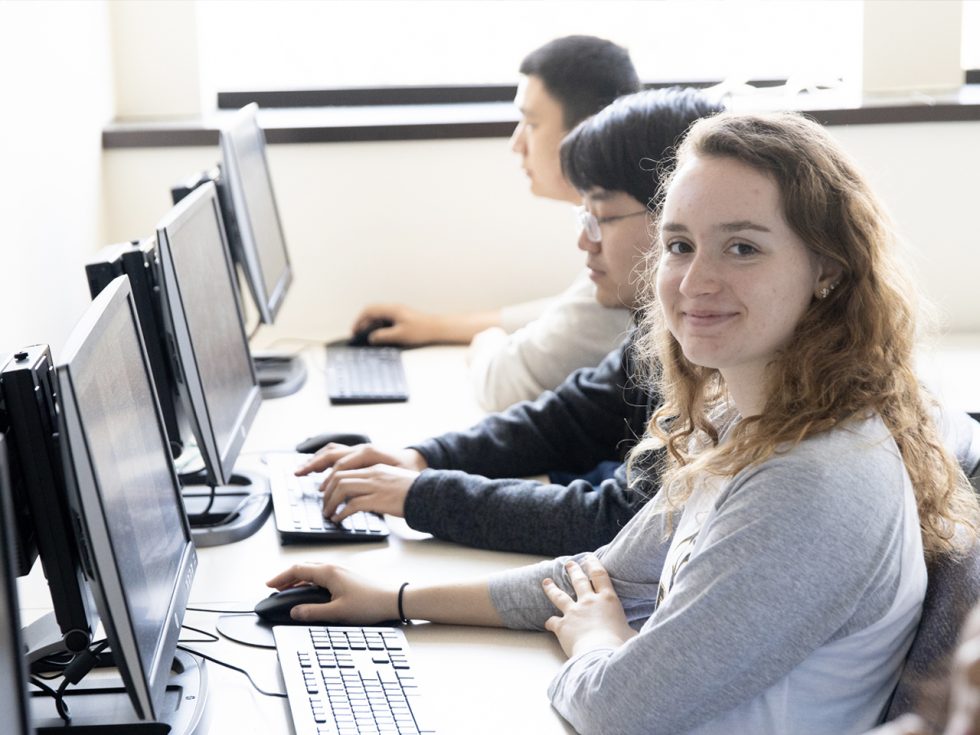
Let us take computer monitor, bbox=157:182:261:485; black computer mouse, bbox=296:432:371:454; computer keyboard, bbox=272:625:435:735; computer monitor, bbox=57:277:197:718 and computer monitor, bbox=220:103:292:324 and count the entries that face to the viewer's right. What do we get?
4

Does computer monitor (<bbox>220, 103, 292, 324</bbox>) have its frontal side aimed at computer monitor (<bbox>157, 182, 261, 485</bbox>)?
no

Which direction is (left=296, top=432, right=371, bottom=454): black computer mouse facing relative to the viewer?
to the viewer's left

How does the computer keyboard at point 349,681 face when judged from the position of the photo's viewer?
facing to the right of the viewer

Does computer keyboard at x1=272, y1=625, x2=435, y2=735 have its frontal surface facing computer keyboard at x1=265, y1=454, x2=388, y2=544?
no

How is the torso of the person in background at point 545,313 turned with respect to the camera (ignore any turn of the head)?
to the viewer's left

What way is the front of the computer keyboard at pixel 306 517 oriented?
to the viewer's right

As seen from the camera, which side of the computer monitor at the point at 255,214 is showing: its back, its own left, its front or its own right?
right

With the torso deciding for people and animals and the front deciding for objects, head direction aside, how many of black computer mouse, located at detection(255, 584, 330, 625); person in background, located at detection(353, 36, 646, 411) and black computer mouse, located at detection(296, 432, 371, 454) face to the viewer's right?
0

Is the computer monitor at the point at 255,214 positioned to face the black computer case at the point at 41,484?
no

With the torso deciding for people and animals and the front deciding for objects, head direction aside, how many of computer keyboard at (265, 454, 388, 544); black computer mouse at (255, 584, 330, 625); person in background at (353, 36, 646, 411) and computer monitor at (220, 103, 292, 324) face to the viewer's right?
2

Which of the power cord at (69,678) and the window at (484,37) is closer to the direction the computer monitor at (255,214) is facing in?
the window

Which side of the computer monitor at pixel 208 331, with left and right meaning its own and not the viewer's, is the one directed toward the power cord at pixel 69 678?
right

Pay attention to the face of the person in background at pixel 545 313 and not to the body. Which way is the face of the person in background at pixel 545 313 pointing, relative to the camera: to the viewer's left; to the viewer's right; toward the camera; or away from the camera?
to the viewer's left

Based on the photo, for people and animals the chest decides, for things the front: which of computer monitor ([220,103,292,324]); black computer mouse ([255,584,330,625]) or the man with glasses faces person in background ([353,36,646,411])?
the computer monitor

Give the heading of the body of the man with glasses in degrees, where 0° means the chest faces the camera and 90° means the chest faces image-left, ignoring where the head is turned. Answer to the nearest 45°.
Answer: approximately 90°
